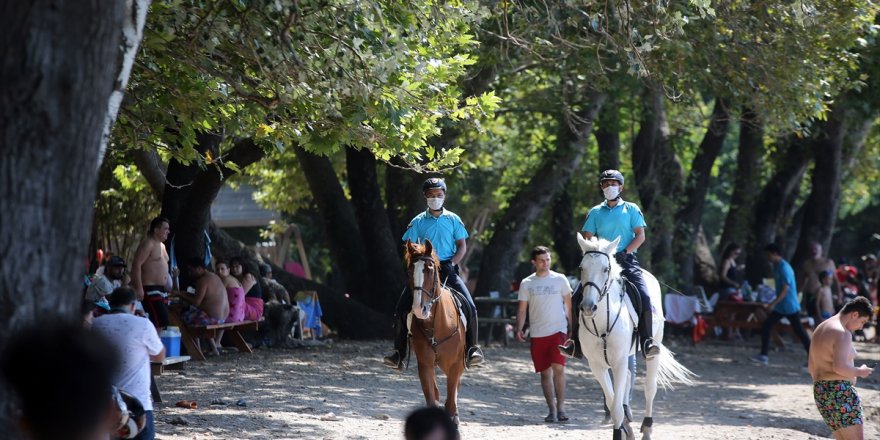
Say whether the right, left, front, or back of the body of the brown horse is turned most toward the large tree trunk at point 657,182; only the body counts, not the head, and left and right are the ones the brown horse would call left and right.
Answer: back

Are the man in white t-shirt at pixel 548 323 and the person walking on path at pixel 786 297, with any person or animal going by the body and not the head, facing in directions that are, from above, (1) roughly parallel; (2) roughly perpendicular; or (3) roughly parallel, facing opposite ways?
roughly perpendicular

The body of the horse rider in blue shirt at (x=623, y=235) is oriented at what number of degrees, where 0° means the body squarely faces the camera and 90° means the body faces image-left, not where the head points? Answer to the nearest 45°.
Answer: approximately 0°

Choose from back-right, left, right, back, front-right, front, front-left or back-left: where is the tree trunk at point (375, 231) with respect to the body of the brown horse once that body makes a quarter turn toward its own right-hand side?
right

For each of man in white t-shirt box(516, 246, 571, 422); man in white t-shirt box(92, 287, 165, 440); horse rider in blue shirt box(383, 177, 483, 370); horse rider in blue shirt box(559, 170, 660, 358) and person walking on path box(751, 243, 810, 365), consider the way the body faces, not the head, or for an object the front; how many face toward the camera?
3

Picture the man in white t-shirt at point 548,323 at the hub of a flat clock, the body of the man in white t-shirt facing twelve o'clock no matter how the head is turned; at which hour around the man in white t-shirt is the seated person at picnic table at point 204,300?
The seated person at picnic table is roughly at 4 o'clock from the man in white t-shirt.

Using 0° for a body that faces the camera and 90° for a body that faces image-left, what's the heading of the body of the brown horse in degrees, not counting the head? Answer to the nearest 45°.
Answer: approximately 0°

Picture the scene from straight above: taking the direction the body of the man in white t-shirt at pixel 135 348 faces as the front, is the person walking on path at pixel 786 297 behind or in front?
in front

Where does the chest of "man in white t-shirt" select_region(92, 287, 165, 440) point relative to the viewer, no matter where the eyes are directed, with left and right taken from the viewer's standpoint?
facing away from the viewer and to the right of the viewer
